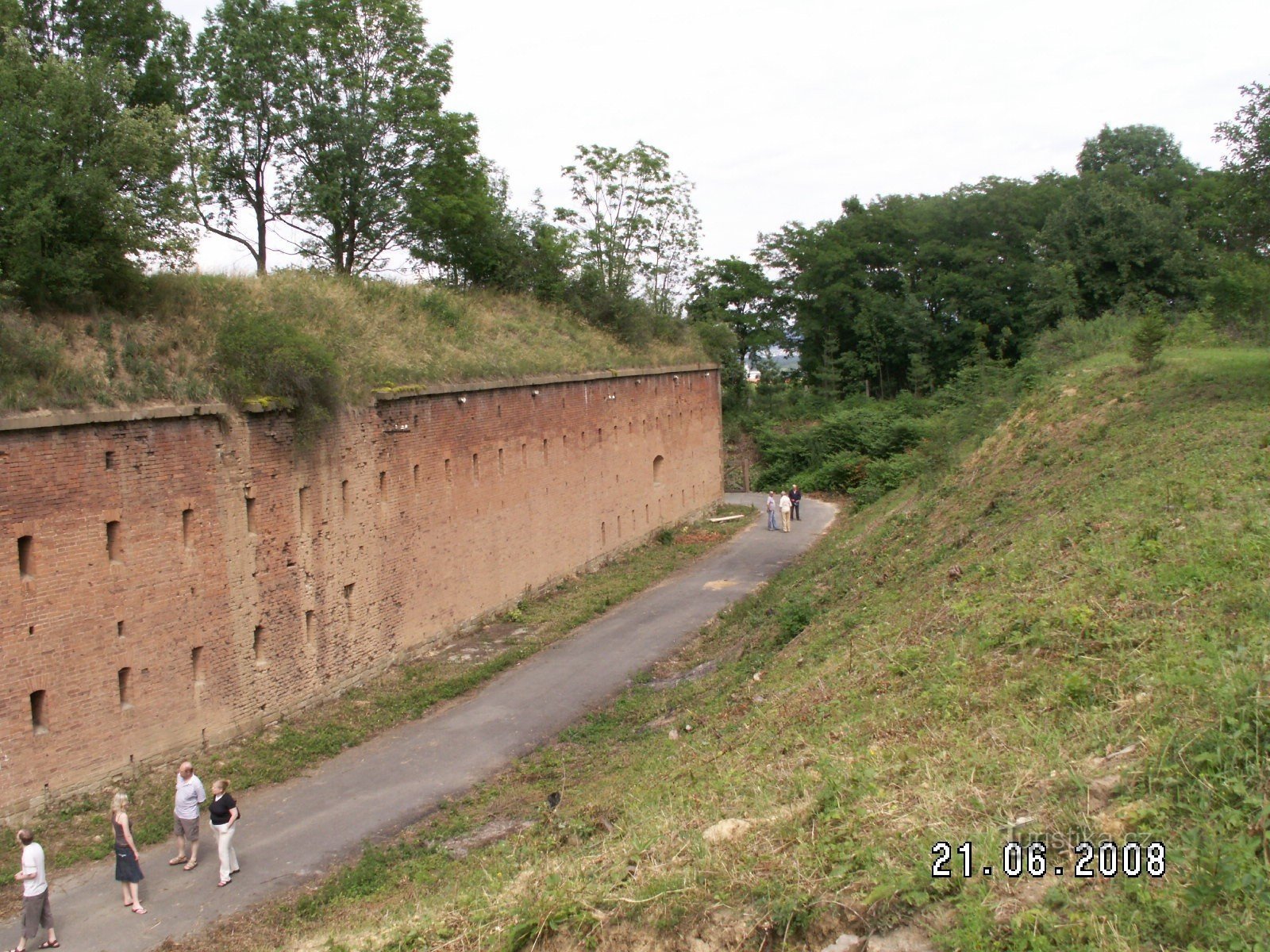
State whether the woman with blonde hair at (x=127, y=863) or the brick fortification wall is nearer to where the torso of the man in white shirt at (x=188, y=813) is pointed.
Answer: the woman with blonde hair

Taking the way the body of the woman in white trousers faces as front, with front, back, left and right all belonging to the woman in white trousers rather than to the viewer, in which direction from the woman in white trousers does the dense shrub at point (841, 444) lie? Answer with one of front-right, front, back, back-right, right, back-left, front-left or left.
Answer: back

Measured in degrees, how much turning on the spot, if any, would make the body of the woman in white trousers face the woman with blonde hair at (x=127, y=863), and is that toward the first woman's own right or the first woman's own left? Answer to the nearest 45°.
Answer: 0° — they already face them

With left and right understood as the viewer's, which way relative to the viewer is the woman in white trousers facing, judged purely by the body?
facing the viewer and to the left of the viewer

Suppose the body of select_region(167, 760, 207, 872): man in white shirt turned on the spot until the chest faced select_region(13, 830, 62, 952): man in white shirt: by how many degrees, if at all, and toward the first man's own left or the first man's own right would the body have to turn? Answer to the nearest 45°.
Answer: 0° — they already face them

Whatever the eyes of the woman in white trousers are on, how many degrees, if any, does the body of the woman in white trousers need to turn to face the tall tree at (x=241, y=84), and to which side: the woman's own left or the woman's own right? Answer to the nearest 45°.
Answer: approximately 135° to the woman's own right

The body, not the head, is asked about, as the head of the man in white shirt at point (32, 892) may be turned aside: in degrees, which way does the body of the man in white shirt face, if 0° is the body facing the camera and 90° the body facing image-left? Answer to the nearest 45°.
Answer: approximately 90°

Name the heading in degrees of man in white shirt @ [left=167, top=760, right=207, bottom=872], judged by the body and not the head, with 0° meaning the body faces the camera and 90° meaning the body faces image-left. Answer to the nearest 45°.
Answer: approximately 45°

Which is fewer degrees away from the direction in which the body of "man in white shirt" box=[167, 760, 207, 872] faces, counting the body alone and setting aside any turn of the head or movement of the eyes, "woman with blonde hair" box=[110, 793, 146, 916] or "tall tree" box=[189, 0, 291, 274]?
the woman with blonde hair
